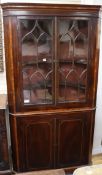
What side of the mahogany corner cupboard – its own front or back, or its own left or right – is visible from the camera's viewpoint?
front
